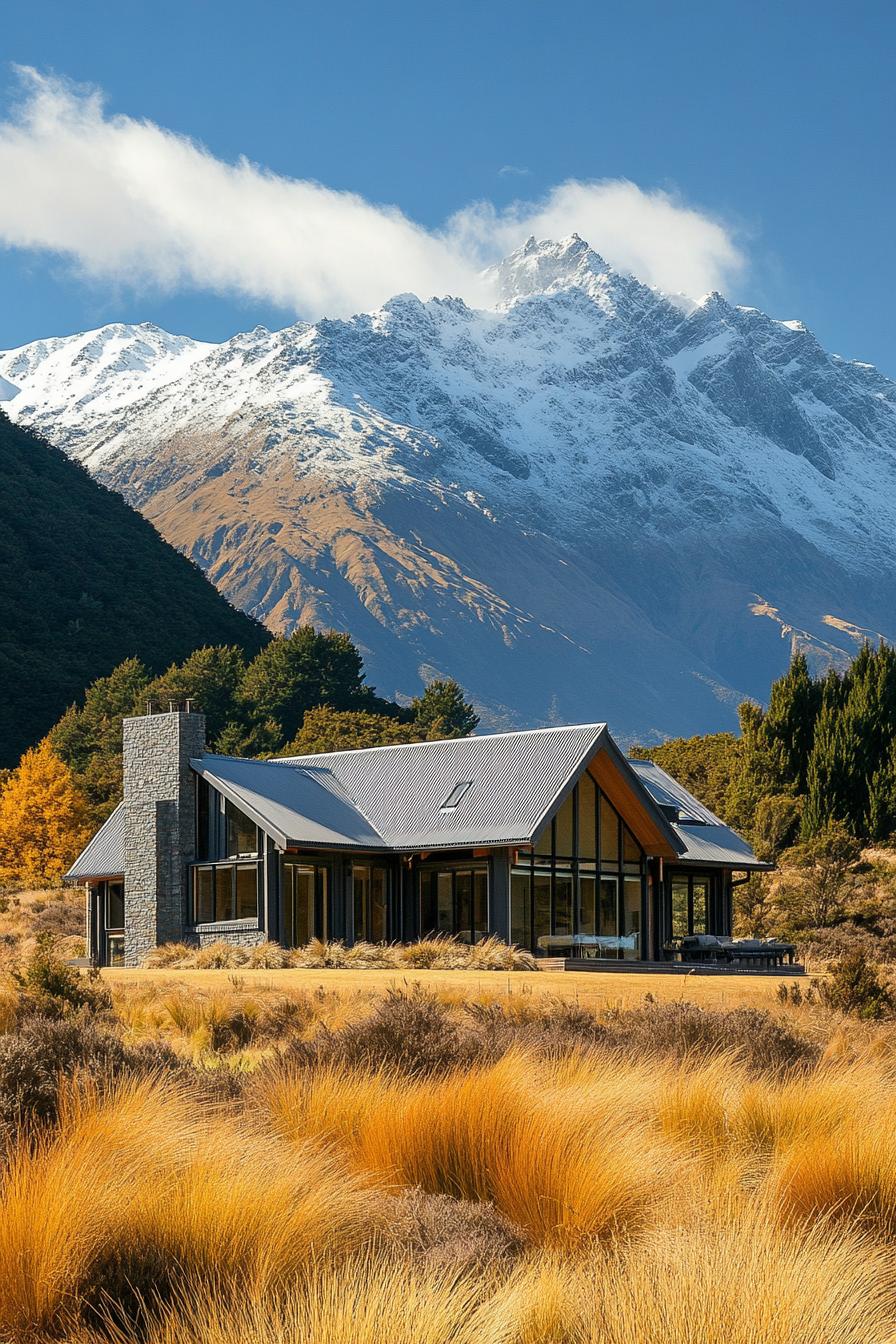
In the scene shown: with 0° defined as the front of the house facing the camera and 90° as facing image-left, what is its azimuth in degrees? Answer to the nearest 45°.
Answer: approximately 315°

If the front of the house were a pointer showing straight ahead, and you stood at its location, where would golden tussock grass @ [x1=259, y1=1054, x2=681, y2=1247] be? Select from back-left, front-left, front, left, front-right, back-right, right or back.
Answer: front-right

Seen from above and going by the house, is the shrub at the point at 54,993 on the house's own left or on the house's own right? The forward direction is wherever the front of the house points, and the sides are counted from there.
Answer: on the house's own right

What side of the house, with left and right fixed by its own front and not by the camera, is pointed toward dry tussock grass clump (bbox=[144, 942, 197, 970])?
right

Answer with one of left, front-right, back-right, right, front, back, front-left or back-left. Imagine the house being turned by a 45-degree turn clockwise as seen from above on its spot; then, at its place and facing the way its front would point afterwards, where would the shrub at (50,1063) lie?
front

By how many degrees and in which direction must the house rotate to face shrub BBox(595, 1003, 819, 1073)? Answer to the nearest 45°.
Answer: approximately 45° to its right

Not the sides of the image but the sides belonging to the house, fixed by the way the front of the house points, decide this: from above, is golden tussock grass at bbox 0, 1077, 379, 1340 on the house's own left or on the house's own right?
on the house's own right
